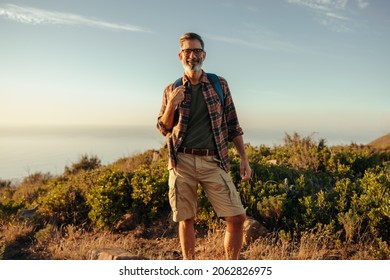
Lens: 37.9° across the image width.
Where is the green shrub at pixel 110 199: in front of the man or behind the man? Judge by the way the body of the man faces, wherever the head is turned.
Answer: behind

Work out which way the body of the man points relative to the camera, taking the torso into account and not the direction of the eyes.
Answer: toward the camera

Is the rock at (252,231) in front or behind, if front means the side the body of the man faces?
behind

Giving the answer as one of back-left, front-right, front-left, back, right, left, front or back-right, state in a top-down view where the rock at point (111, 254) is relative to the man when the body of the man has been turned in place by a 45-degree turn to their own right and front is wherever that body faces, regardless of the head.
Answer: right
